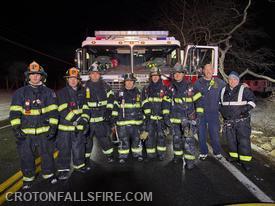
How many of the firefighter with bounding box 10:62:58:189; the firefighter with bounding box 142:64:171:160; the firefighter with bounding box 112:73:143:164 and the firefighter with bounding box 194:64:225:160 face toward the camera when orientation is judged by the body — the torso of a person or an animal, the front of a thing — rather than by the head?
4

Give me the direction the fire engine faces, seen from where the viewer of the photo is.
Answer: facing the viewer

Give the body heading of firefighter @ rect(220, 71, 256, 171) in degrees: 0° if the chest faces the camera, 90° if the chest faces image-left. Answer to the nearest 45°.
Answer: approximately 45°

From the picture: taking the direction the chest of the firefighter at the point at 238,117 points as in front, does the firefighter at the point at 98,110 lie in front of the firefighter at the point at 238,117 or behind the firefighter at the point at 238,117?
in front

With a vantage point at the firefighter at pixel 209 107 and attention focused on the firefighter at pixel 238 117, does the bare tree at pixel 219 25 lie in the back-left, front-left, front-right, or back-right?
back-left

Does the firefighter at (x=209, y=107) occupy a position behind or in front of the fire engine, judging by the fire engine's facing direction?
in front

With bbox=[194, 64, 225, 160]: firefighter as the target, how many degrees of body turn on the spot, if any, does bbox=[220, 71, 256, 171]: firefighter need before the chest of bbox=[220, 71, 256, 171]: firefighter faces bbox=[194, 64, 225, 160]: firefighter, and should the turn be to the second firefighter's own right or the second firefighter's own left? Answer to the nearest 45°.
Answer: approximately 90° to the second firefighter's own right

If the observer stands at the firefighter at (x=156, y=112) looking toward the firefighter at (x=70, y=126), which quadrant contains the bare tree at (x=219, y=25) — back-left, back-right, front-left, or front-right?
back-right

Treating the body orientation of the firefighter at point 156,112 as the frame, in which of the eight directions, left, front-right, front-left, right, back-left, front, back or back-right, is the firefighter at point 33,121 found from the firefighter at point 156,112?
front-right

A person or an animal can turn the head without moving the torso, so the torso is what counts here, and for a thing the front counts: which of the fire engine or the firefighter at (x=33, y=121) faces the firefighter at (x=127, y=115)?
the fire engine

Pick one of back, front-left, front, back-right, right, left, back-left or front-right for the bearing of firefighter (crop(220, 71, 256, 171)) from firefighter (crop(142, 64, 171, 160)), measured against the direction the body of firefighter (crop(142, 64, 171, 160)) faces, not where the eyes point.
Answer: left

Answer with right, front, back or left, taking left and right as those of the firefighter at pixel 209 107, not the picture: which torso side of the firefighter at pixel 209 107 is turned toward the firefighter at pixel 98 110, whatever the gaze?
right

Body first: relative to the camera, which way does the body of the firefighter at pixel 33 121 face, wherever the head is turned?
toward the camera

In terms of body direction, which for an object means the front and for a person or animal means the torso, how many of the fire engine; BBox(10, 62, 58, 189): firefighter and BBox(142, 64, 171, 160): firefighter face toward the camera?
3

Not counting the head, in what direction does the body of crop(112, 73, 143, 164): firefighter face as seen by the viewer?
toward the camera

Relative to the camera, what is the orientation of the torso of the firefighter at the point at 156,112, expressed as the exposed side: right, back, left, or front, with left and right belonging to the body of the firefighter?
front
